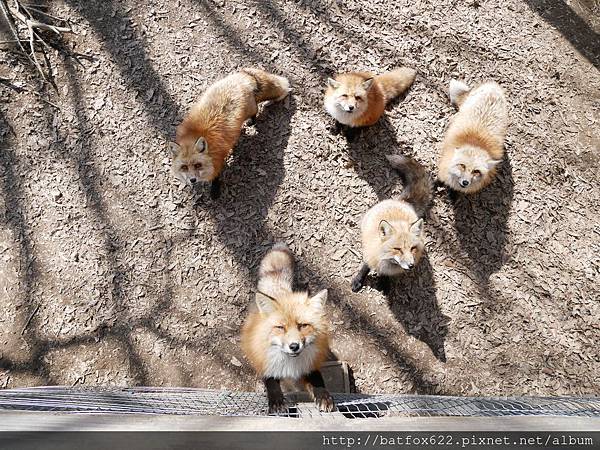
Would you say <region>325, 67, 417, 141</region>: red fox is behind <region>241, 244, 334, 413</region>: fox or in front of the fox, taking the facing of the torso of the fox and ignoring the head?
behind

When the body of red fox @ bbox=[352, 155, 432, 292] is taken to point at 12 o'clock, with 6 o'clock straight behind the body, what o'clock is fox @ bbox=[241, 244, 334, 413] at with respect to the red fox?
The fox is roughly at 1 o'clock from the red fox.

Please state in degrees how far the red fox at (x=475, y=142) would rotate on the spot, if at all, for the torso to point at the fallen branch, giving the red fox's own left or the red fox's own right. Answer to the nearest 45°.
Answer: approximately 90° to the red fox's own right

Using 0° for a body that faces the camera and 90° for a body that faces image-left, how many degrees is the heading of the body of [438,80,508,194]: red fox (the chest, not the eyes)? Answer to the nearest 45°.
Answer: approximately 0°

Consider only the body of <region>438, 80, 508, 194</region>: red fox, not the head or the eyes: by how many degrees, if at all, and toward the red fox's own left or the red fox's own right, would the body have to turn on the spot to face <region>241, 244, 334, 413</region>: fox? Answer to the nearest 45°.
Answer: approximately 45° to the red fox's own right

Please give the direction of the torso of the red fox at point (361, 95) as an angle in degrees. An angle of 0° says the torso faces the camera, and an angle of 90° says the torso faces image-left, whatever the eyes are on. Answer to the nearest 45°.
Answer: approximately 45°

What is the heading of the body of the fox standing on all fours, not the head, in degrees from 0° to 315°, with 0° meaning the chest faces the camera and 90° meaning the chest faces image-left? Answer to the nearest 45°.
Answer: approximately 45°
